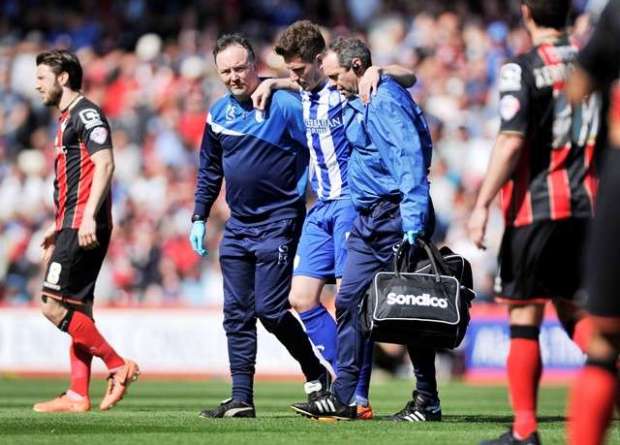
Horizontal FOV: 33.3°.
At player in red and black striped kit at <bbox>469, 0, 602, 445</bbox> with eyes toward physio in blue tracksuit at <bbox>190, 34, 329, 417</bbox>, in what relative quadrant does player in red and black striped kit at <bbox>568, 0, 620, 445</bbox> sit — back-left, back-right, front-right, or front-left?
back-left

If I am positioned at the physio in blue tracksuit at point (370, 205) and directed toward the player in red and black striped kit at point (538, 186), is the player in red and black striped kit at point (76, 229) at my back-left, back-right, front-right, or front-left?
back-right

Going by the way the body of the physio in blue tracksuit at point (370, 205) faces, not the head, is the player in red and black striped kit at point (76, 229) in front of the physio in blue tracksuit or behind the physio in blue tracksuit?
in front

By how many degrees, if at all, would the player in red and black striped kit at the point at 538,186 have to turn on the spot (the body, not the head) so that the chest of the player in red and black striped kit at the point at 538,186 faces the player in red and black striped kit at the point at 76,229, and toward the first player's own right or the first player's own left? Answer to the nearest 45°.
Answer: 0° — they already face them

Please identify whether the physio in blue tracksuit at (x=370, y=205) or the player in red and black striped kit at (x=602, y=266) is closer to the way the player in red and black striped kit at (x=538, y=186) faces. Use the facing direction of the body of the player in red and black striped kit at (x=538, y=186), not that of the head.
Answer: the physio in blue tracksuit

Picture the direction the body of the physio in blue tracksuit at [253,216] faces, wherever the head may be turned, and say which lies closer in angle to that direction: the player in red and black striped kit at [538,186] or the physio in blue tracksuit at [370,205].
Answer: the player in red and black striped kit

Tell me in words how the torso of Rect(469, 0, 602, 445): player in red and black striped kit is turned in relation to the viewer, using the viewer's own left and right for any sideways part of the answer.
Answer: facing away from the viewer and to the left of the viewer

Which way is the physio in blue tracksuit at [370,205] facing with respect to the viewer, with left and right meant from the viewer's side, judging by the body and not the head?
facing to the left of the viewer
